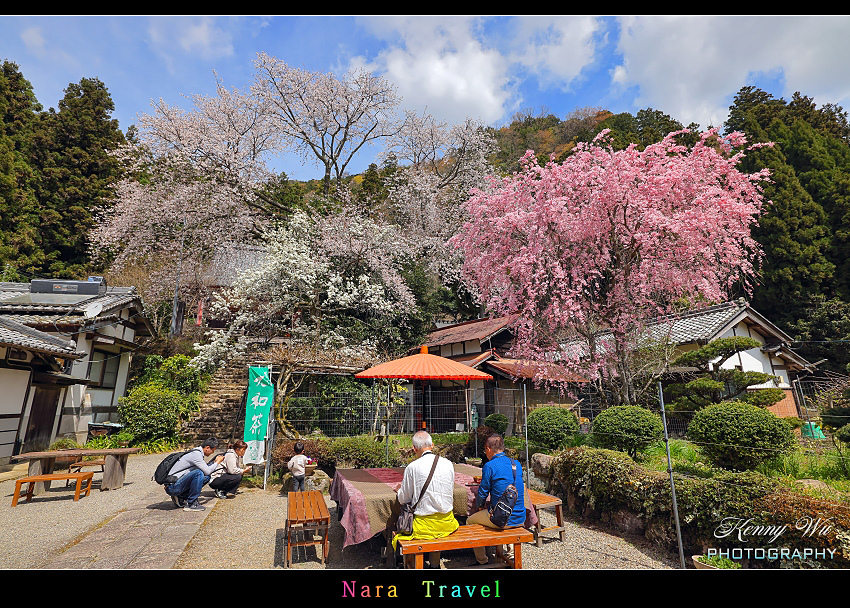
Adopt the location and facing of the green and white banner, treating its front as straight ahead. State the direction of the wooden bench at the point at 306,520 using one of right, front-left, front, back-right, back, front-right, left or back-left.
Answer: front

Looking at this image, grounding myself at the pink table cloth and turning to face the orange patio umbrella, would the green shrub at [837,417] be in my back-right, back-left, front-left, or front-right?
front-right

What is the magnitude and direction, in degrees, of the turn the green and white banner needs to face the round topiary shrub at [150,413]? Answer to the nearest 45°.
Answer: approximately 135° to its right

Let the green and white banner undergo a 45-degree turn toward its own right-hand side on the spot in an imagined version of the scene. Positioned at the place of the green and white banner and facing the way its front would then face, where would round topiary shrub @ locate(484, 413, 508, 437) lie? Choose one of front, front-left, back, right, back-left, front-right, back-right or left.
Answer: back-left

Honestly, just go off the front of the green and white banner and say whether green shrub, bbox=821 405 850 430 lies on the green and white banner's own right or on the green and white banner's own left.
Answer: on the green and white banner's own left

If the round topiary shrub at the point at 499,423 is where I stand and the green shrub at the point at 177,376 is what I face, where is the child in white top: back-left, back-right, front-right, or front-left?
front-left

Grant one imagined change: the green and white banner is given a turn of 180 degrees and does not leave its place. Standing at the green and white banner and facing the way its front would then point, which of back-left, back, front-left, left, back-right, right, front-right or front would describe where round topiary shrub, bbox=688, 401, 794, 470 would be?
back-right

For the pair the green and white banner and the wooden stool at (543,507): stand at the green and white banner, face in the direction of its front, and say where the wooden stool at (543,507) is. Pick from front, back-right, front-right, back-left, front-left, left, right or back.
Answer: front-left

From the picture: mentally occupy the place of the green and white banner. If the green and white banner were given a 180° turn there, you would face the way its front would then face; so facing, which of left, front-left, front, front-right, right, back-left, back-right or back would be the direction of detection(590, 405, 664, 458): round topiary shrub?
back-right

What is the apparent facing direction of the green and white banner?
toward the camera

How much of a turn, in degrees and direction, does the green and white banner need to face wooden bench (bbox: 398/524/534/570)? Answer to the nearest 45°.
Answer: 0° — it already faces it

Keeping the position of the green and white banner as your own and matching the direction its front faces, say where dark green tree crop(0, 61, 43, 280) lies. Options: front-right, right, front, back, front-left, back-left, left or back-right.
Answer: back-right

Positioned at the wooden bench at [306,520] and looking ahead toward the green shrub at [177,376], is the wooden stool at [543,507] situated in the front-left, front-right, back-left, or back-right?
back-right

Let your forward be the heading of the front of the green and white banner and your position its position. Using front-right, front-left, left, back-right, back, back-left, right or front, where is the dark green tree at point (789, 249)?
left

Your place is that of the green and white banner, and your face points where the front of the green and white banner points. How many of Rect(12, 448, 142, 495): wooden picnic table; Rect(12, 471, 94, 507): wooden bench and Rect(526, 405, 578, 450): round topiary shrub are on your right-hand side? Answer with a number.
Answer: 2

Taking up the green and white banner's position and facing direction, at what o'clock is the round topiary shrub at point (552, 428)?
The round topiary shrub is roughly at 10 o'clock from the green and white banner.

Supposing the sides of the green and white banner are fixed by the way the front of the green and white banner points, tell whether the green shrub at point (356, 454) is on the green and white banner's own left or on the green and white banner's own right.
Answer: on the green and white banner's own left

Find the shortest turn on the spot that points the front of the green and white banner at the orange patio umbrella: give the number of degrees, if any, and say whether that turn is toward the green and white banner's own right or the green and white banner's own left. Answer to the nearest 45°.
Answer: approximately 45° to the green and white banner's own left
